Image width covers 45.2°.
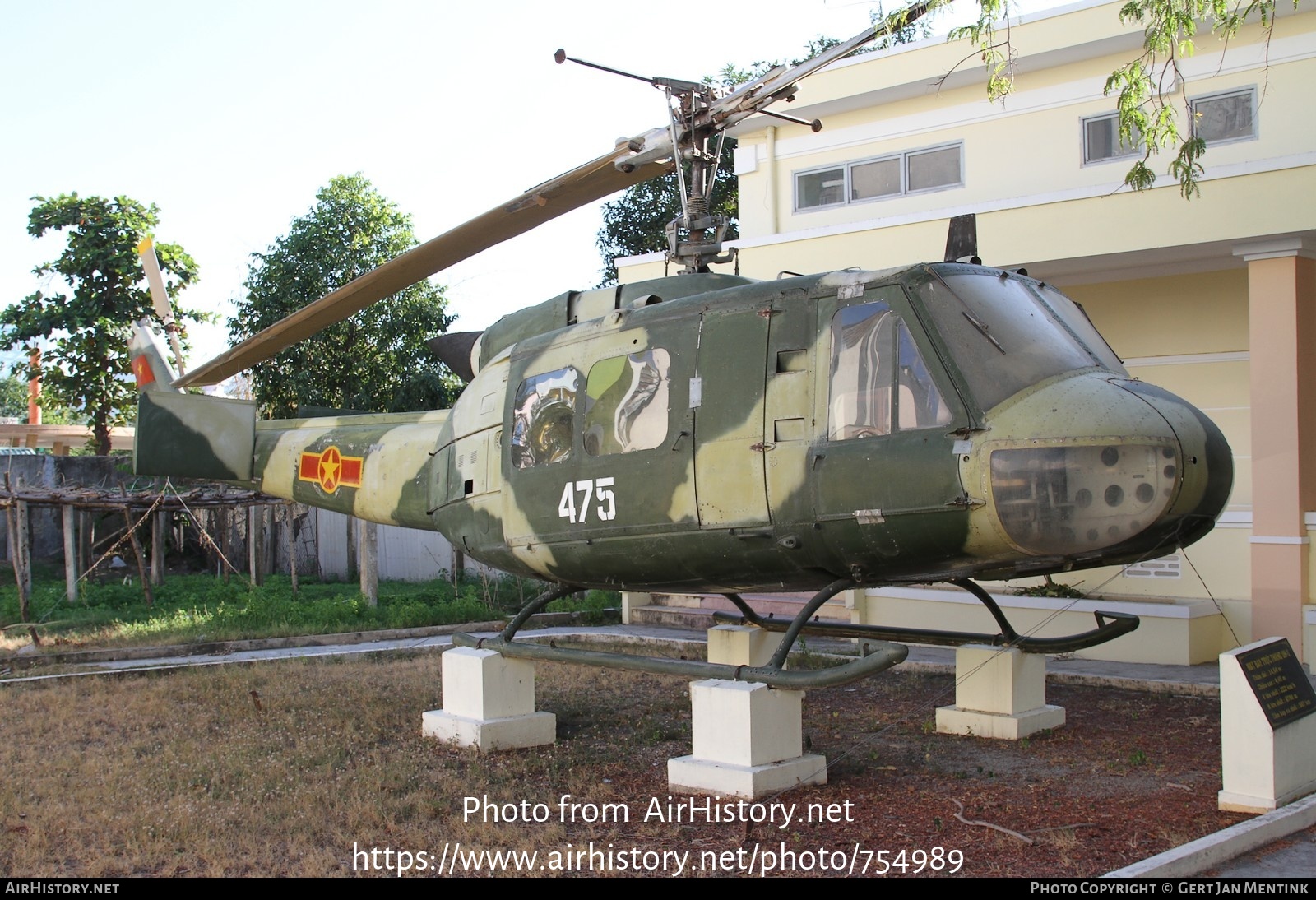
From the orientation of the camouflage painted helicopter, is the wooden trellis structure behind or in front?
behind

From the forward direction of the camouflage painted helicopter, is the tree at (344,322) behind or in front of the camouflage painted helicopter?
behind

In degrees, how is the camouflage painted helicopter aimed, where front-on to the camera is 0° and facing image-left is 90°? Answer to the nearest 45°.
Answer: approximately 315°

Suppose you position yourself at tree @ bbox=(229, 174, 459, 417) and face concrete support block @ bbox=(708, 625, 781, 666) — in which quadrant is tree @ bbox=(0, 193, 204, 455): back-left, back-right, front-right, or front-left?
back-right

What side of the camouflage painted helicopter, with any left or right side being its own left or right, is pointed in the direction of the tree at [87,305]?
back
